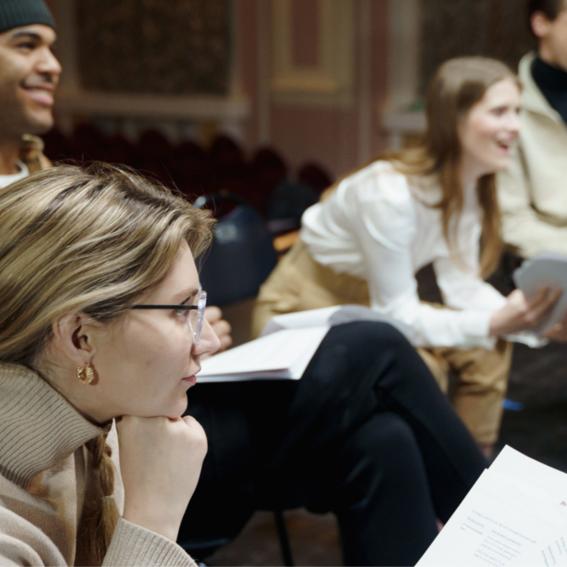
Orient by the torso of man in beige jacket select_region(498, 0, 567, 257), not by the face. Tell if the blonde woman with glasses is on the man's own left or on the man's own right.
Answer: on the man's own right

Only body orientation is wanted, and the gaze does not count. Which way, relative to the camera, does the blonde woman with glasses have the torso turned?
to the viewer's right

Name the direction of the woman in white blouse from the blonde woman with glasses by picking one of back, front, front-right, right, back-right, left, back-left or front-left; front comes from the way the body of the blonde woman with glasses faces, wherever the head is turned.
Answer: front-left

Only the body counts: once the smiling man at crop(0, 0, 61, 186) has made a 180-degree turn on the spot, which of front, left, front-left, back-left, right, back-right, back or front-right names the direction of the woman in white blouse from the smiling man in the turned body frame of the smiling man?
back-right

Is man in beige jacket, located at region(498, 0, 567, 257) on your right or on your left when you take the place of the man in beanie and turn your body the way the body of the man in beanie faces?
on your left

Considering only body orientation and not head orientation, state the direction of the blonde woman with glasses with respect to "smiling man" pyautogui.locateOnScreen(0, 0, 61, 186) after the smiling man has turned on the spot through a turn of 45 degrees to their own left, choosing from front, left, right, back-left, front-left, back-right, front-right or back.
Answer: right

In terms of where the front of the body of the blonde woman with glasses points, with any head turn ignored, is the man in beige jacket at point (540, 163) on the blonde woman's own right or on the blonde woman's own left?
on the blonde woman's own left

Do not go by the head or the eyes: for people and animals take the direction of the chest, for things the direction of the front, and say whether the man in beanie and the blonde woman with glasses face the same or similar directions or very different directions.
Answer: same or similar directions

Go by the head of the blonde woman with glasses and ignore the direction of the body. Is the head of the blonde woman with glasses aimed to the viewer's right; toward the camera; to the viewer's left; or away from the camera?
to the viewer's right

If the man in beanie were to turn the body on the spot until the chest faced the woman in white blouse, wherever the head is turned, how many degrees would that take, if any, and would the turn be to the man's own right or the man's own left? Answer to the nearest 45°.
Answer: approximately 90° to the man's own left

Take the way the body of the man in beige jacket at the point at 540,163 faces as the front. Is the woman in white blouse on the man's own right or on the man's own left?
on the man's own right

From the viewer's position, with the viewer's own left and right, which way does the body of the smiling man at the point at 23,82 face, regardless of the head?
facing the viewer and to the right of the viewer
